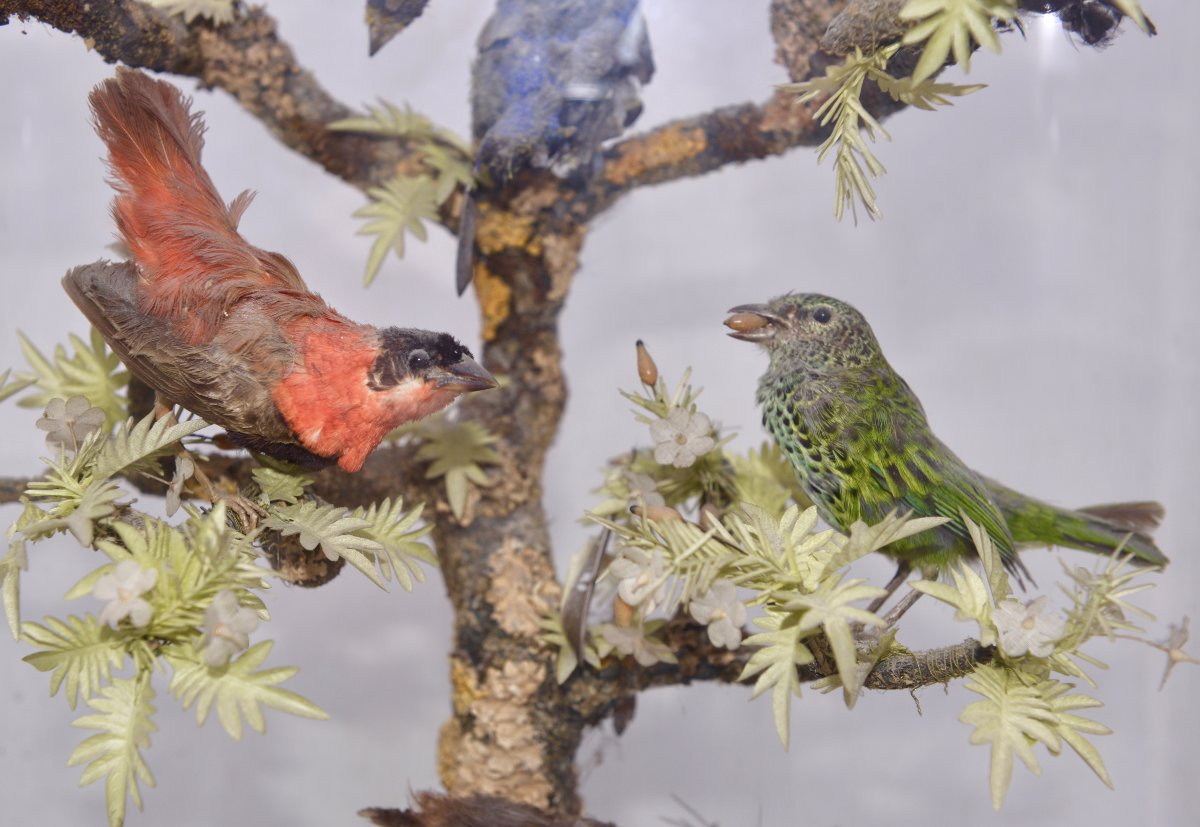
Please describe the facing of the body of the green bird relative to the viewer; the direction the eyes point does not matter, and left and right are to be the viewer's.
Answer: facing to the left of the viewer

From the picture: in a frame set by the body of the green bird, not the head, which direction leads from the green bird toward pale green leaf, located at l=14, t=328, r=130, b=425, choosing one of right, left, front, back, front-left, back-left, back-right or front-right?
front
